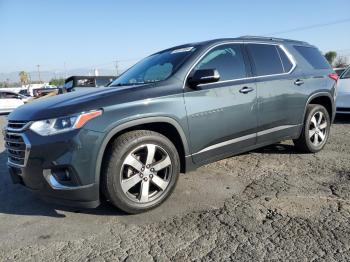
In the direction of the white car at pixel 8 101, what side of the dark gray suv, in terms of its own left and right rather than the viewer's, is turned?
right

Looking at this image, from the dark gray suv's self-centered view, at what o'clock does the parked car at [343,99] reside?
The parked car is roughly at 6 o'clock from the dark gray suv.

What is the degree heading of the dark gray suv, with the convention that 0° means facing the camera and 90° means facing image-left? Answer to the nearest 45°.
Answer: approximately 45°
